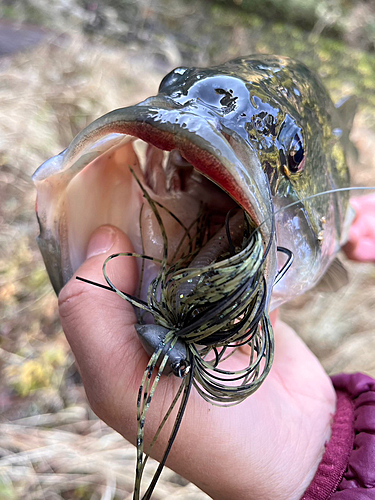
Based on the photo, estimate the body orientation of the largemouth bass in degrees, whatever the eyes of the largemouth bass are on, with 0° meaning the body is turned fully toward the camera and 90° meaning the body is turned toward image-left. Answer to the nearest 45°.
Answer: approximately 45°
